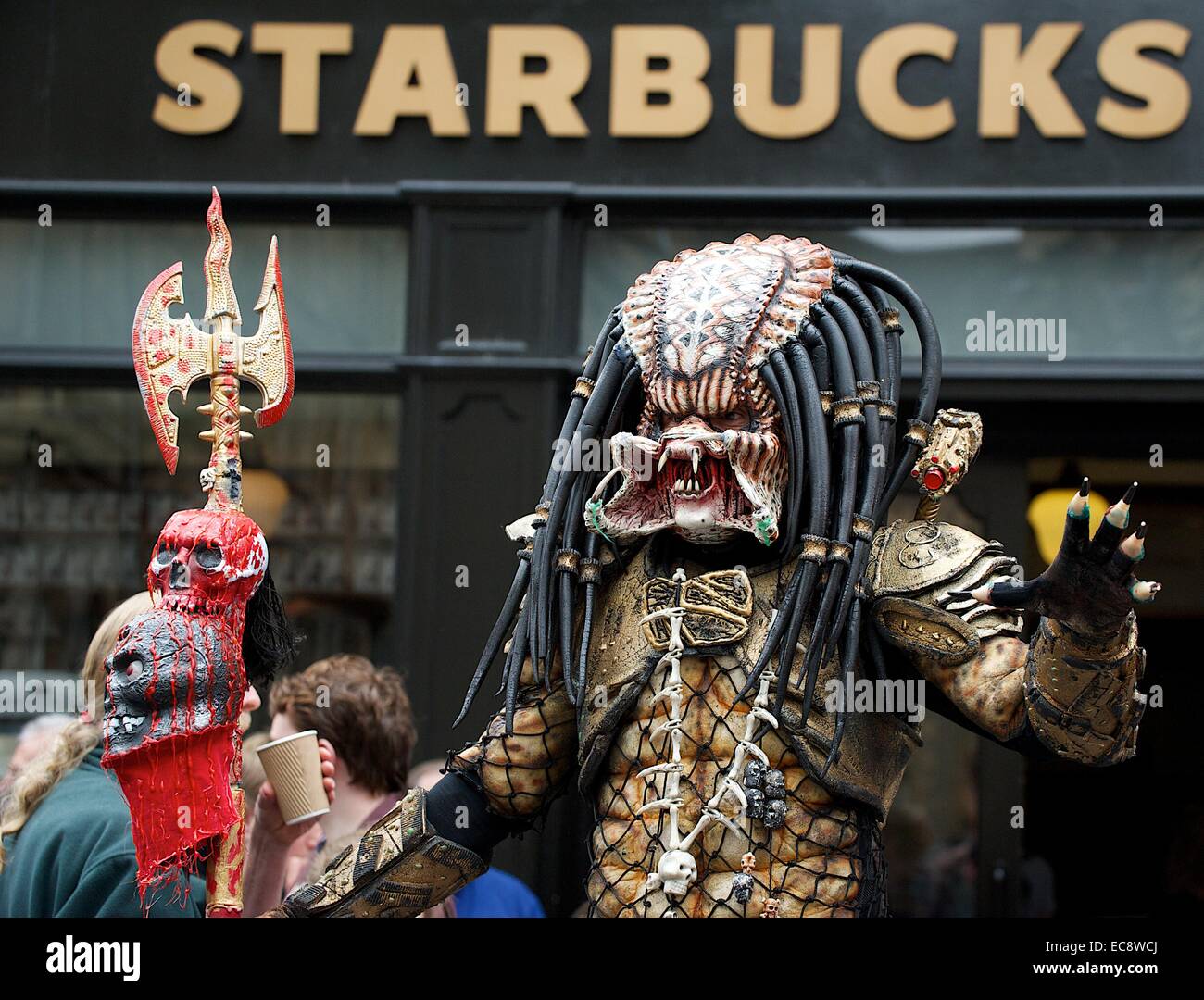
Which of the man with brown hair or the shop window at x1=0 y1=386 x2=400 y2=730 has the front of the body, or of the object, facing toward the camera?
the shop window

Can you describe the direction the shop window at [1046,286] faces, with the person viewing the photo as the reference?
facing the viewer

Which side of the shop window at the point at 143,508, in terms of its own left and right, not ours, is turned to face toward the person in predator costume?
front

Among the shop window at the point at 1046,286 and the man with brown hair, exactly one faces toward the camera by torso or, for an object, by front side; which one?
the shop window

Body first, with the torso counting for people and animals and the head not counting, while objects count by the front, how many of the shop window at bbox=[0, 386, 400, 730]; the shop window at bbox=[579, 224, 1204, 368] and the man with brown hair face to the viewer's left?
1

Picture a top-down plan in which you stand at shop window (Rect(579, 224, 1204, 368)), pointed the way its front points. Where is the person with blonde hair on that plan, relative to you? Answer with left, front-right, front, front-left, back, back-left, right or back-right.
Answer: front-right

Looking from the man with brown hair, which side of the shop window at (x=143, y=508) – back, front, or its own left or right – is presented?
front

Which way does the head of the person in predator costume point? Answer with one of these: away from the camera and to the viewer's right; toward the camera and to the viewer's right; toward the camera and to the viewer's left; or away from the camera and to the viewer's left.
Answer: toward the camera and to the viewer's left

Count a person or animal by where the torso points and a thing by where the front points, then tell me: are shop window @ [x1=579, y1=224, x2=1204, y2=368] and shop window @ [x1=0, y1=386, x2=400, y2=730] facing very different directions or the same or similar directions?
same or similar directions

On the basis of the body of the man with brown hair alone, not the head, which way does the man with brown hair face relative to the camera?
to the viewer's left

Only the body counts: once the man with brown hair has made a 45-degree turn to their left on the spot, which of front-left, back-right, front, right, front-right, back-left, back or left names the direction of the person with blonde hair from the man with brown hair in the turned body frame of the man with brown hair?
front

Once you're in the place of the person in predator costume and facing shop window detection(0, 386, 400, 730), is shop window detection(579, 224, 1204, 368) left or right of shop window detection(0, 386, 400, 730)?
right

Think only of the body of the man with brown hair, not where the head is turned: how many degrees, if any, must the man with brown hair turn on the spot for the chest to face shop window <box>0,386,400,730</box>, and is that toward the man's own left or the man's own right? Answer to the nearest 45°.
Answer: approximately 90° to the man's own right

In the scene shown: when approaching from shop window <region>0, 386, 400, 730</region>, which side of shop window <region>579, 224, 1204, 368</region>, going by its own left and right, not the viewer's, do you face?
right

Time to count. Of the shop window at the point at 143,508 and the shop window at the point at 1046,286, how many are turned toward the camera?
2

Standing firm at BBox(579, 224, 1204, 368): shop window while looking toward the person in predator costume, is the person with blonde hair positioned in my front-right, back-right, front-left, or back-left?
front-right

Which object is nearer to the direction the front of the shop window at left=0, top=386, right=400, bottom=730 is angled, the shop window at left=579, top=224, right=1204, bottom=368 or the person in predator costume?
the person in predator costume

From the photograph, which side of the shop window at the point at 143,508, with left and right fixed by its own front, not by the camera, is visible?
front

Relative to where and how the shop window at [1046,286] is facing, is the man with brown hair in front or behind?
in front

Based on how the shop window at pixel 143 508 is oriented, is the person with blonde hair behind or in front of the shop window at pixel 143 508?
in front
